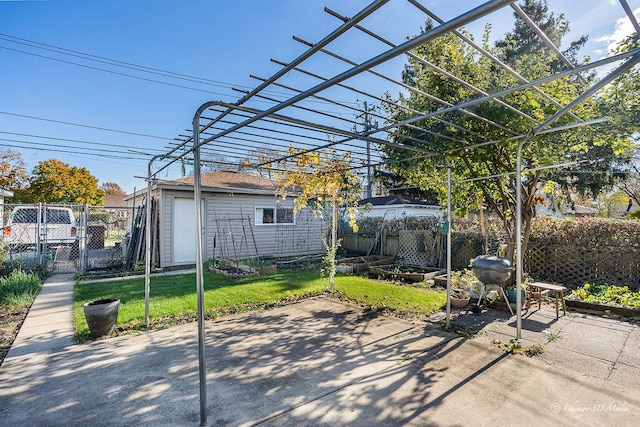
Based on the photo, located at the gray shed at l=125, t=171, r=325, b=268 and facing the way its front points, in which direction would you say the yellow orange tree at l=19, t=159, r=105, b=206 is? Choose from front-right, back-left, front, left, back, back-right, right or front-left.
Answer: back

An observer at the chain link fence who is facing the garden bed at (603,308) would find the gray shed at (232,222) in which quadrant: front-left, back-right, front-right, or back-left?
front-left

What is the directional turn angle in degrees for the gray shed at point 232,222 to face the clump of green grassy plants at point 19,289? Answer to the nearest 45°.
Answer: approximately 90° to its right

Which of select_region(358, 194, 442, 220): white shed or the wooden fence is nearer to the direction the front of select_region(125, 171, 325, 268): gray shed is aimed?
the wooden fence

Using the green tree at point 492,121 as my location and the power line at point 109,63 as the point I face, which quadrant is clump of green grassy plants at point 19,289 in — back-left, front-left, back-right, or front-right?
front-left

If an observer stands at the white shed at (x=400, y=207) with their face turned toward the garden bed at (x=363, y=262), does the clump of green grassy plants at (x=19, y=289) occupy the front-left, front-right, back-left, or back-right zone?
front-right

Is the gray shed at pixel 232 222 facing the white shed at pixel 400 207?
no

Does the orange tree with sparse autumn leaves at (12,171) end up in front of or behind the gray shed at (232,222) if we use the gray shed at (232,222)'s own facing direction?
behind

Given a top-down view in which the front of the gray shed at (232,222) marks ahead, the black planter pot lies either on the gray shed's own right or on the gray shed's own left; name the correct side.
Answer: on the gray shed's own right

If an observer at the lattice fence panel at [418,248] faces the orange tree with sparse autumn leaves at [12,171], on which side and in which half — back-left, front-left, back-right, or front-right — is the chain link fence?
front-left

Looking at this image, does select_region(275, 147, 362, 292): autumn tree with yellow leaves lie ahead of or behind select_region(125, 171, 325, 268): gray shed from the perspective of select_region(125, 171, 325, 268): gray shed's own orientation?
ahead
